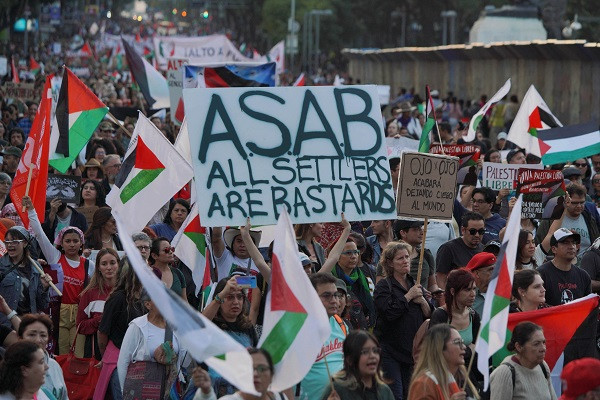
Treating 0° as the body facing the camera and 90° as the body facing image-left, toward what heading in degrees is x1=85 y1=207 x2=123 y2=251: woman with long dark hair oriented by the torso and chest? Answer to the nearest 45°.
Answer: approximately 315°

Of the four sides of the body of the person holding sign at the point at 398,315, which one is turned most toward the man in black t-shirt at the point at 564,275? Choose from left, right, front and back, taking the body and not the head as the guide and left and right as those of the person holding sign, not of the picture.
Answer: left

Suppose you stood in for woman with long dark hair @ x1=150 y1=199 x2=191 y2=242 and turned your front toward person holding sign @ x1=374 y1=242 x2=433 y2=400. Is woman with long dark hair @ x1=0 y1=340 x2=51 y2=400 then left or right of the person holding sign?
right

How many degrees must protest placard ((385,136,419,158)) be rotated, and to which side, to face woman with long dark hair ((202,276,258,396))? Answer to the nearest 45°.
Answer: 0° — it already faces them

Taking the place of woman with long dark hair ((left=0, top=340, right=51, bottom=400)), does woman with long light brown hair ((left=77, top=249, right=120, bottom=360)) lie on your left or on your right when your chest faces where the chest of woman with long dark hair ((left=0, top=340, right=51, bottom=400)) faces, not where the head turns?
on your left

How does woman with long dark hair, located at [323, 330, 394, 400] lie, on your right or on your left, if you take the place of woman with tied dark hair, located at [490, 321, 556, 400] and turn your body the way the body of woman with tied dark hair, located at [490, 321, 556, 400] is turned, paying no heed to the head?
on your right

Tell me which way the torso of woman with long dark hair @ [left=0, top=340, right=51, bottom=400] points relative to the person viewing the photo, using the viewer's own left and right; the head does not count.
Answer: facing to the right of the viewer

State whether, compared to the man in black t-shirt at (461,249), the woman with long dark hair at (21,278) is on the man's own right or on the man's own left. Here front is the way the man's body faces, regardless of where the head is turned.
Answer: on the man's own right

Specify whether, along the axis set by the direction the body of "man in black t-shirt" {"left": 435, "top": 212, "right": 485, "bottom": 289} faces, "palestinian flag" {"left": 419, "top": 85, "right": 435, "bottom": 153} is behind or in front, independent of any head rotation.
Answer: behind

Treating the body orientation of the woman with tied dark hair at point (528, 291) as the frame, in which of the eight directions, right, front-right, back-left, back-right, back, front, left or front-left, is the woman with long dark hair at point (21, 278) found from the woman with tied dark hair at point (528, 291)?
back-right
